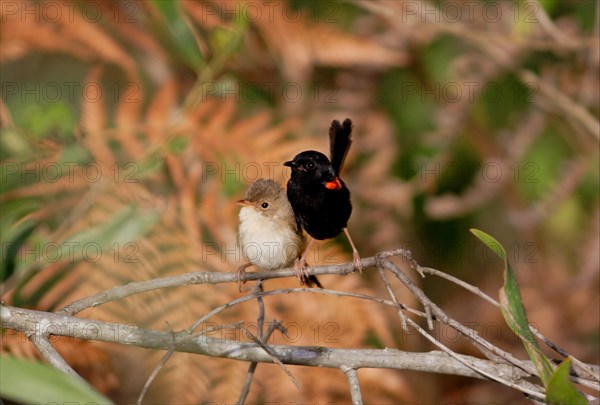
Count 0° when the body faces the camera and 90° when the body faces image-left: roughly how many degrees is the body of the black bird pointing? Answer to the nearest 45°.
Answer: approximately 45°

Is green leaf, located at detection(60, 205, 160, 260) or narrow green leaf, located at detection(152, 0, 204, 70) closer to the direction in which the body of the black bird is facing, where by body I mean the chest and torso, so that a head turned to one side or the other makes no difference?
the green leaf

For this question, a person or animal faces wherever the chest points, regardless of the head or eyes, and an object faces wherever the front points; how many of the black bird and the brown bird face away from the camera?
0

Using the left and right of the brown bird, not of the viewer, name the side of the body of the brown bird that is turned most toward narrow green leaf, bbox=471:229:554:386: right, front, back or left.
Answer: left

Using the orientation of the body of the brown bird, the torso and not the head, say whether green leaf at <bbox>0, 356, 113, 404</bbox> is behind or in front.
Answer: in front

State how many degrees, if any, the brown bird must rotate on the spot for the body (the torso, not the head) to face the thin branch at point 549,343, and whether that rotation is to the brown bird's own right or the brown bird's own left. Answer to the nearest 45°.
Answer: approximately 90° to the brown bird's own left
